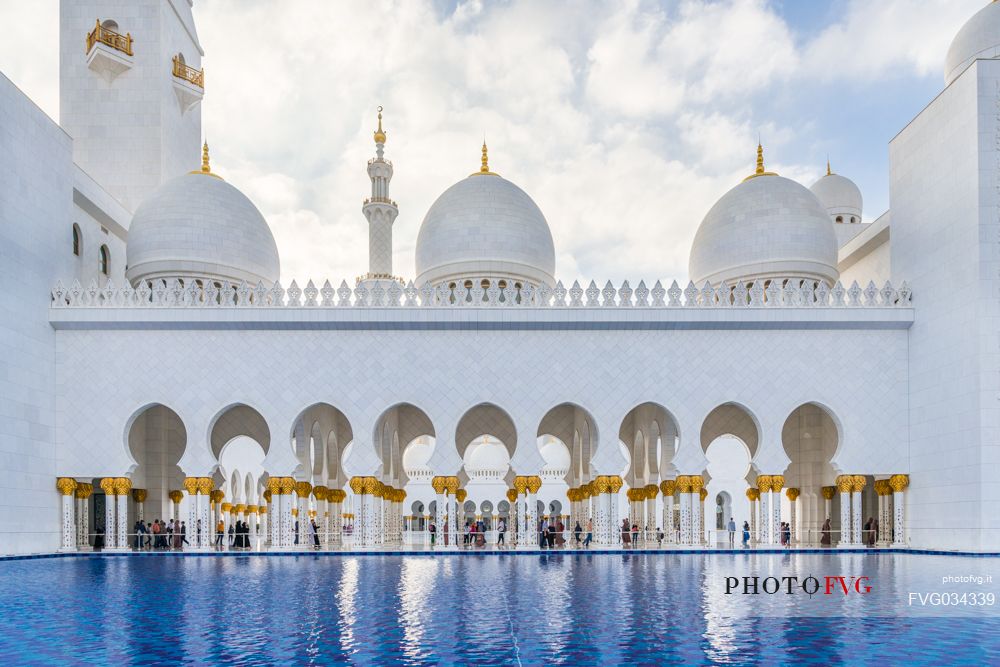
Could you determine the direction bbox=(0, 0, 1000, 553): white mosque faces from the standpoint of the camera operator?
facing the viewer
